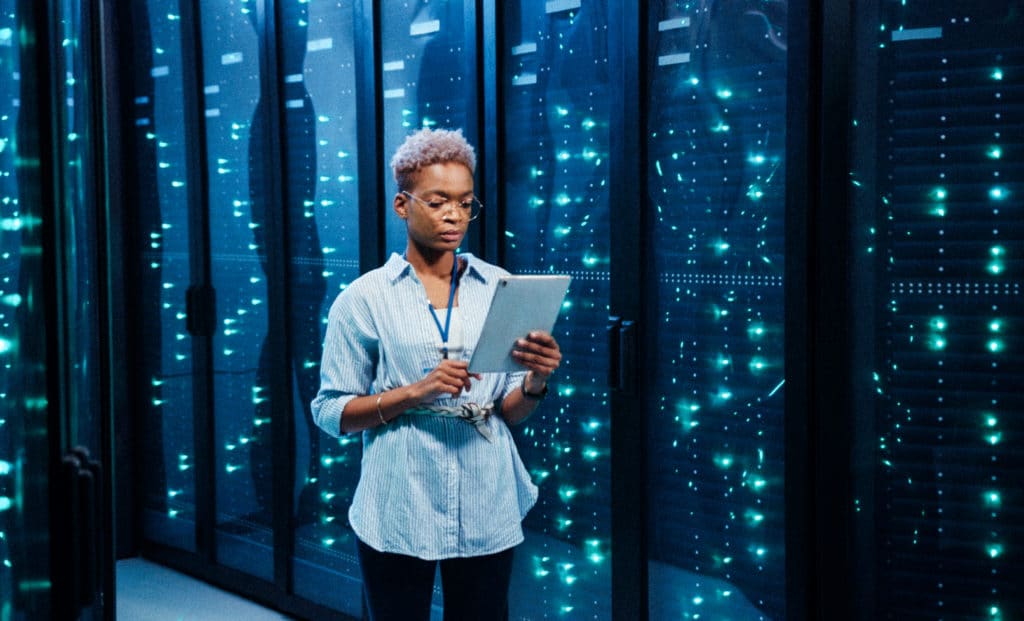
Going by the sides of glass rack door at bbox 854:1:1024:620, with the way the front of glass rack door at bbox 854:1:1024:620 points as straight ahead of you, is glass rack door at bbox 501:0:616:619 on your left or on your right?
on your right

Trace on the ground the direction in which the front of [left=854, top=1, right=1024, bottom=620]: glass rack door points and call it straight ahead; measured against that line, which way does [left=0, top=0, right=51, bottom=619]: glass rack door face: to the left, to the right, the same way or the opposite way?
to the left

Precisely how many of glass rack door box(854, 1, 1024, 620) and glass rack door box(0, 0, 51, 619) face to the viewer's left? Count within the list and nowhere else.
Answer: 0

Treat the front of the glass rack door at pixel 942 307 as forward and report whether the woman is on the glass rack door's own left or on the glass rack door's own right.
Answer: on the glass rack door's own right

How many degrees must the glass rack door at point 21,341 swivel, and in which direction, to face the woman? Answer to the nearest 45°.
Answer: approximately 90° to its left

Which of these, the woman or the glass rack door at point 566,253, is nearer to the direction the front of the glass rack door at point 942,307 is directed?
the woman

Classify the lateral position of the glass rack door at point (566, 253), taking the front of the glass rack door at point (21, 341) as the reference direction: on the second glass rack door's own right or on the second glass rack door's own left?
on the second glass rack door's own left

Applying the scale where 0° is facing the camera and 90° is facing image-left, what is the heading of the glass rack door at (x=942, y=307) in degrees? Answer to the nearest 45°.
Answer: approximately 0°

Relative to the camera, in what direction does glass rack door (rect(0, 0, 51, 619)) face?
facing the viewer and to the right of the viewer

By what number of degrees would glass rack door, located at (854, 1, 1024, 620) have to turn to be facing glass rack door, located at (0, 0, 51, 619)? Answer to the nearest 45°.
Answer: approximately 45° to its right

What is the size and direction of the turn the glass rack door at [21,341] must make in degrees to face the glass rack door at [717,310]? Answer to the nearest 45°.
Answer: approximately 90° to its left
